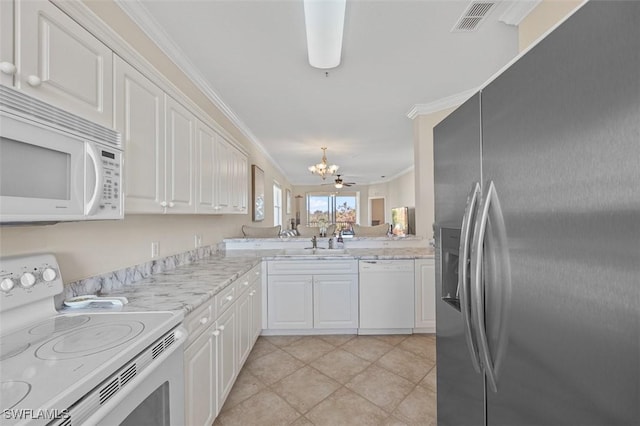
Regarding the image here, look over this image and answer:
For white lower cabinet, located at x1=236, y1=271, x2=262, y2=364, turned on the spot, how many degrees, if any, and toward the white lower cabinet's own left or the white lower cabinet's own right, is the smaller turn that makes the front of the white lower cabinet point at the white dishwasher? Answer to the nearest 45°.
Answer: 0° — it already faces it

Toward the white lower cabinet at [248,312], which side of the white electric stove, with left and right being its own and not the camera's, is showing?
left

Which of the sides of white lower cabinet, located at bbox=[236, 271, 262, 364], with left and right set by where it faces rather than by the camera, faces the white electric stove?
right

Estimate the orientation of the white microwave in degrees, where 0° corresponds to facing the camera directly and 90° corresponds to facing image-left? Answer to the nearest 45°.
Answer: approximately 315°

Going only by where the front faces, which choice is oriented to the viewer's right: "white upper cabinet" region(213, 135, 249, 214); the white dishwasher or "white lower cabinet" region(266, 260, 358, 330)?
the white upper cabinet

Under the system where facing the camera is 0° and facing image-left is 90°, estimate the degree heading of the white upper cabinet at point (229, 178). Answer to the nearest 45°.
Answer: approximately 270°

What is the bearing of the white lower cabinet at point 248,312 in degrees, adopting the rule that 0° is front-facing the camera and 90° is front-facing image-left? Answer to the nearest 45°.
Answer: approximately 270°

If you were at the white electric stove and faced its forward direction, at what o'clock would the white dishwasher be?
The white dishwasher is roughly at 10 o'clock from the white electric stove.

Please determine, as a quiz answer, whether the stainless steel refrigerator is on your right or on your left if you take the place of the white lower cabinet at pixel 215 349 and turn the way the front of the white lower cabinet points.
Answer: on your right

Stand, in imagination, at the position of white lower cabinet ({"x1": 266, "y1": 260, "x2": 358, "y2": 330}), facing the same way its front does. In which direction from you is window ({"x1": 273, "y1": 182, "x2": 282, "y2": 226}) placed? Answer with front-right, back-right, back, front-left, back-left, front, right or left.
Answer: back

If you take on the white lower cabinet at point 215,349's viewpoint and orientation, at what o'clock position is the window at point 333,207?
The window is roughly at 10 o'clock from the white lower cabinet.

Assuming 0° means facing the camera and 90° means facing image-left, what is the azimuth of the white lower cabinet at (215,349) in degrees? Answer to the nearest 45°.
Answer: approximately 270°
